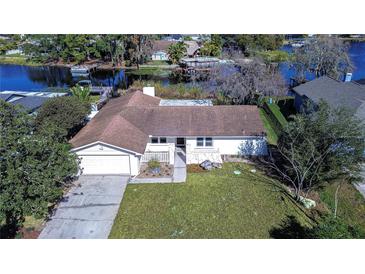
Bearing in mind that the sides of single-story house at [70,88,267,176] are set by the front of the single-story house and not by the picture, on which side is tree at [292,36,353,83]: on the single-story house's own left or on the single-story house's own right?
on the single-story house's own left

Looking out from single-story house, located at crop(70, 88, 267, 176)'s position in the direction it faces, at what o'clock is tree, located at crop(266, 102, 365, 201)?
The tree is roughly at 10 o'clock from the single-story house.

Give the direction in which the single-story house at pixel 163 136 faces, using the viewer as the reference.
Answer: facing the viewer

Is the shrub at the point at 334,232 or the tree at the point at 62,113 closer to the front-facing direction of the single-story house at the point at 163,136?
the shrub

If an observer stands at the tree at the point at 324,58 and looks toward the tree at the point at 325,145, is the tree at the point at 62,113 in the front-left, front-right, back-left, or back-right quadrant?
front-right

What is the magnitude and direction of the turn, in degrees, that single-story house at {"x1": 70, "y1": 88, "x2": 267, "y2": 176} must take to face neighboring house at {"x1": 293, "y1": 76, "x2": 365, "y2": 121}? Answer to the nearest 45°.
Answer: approximately 90° to its left

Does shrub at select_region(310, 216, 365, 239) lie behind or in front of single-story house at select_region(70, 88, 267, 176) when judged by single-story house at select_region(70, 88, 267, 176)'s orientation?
in front

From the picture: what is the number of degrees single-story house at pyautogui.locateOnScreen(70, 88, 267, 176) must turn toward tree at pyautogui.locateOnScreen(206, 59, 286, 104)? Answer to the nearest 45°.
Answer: approximately 135° to its left

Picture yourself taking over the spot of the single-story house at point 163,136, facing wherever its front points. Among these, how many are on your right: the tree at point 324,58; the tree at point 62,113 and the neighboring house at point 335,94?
1

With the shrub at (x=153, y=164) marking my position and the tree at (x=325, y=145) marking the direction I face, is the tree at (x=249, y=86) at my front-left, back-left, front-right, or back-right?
front-left

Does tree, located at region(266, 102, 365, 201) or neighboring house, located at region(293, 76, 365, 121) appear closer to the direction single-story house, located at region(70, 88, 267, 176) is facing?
the tree

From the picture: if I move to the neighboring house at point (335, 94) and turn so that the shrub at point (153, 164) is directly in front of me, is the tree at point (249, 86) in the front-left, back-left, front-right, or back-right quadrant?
front-right

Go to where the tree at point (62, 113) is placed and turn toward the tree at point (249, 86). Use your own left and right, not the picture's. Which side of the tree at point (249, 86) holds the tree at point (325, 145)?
right

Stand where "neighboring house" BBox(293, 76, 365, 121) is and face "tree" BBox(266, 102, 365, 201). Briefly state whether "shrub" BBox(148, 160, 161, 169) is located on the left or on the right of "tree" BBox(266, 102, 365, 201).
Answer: right

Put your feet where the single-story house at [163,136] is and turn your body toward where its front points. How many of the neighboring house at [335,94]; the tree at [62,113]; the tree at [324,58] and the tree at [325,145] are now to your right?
1
